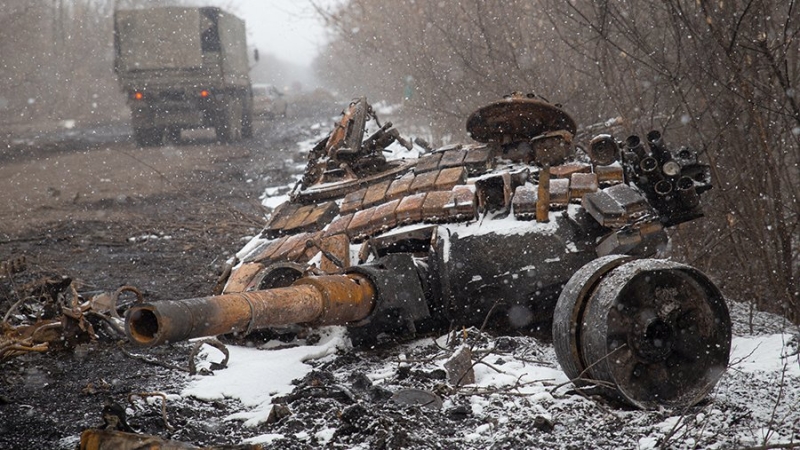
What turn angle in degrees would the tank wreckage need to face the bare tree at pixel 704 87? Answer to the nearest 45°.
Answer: approximately 180°

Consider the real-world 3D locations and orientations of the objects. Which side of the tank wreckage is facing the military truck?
right

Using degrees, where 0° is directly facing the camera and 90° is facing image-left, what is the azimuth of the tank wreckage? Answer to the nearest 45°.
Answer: approximately 45°
